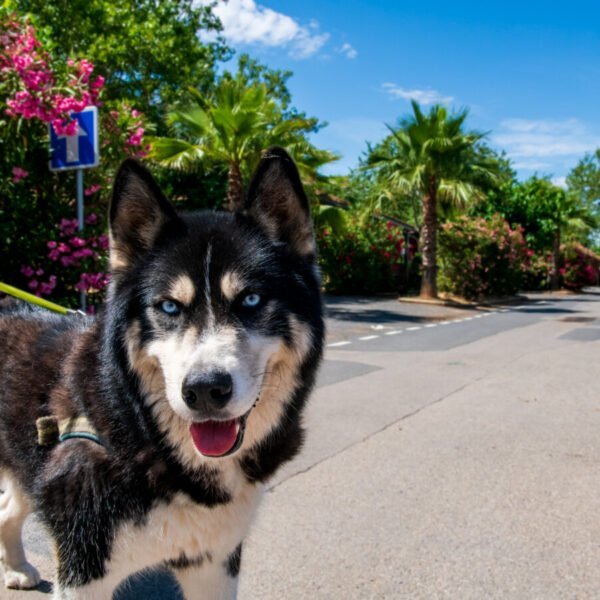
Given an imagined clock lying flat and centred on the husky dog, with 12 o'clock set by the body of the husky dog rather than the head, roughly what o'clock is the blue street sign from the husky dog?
The blue street sign is roughly at 7 o'clock from the husky dog.

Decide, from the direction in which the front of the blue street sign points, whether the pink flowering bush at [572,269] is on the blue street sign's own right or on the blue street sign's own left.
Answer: on the blue street sign's own left

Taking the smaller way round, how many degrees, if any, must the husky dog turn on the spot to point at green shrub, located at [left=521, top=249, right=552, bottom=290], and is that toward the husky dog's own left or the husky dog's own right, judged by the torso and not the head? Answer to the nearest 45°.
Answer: approximately 90° to the husky dog's own left

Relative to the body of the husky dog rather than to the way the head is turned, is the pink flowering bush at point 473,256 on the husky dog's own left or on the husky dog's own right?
on the husky dog's own left

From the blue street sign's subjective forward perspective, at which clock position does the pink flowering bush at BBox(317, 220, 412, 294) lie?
The pink flowering bush is roughly at 7 o'clock from the blue street sign.

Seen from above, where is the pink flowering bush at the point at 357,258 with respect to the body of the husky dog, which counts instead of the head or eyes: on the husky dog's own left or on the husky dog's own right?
on the husky dog's own left

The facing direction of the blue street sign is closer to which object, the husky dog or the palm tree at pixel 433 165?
the husky dog

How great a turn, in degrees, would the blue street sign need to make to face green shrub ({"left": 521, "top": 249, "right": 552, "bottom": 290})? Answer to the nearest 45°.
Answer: approximately 135° to its left

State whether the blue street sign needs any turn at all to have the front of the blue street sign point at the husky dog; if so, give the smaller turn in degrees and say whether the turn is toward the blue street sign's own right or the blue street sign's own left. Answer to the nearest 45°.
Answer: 0° — it already faces it

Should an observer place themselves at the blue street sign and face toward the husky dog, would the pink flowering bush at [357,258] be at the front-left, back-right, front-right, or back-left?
back-left

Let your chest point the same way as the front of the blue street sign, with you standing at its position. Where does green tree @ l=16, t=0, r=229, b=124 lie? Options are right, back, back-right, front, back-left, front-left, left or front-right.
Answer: back

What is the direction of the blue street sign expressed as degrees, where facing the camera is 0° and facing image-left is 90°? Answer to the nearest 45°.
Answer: approximately 0°
